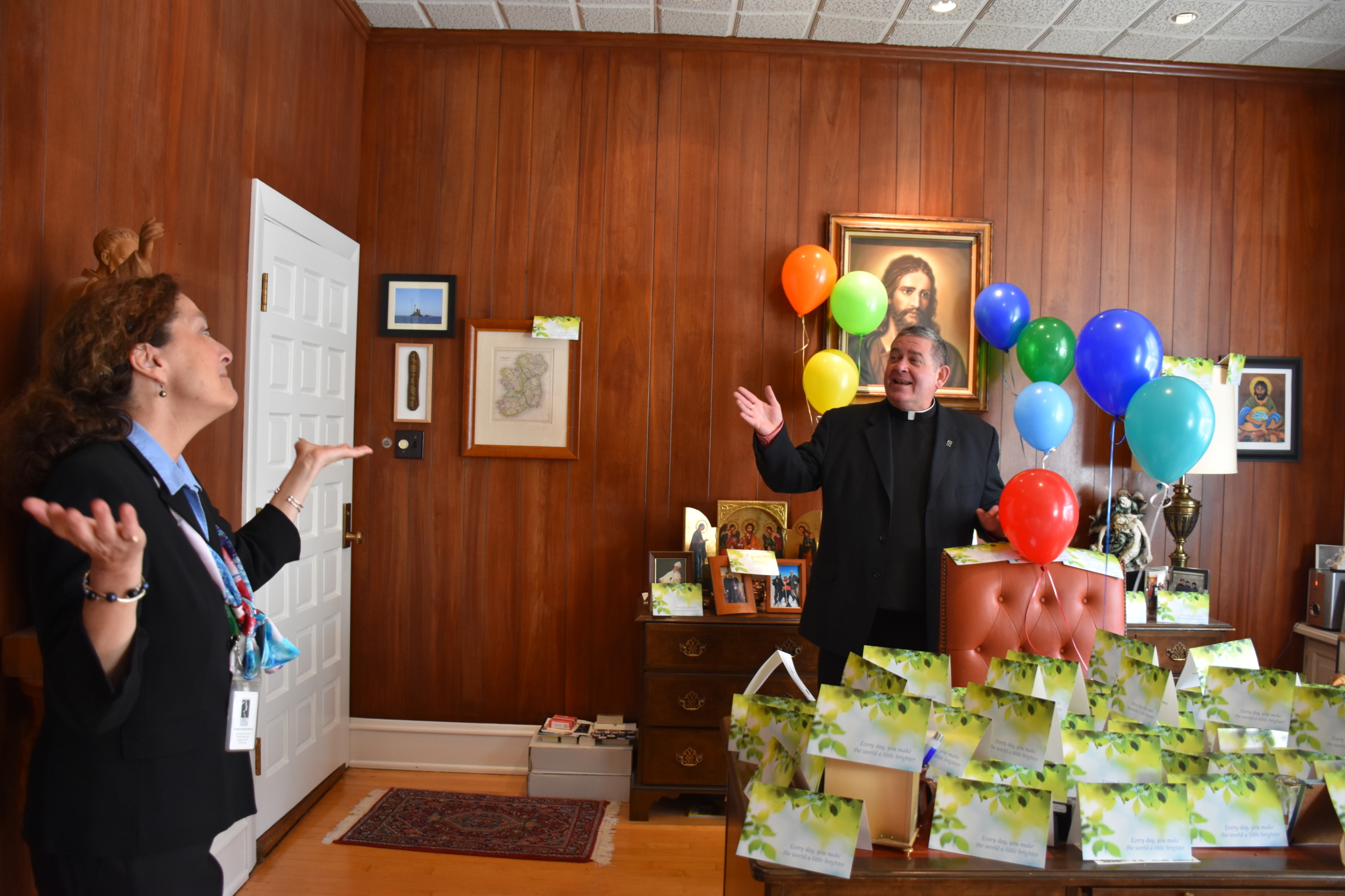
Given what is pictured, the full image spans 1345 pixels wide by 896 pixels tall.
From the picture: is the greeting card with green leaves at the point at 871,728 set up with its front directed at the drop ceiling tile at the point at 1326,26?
no

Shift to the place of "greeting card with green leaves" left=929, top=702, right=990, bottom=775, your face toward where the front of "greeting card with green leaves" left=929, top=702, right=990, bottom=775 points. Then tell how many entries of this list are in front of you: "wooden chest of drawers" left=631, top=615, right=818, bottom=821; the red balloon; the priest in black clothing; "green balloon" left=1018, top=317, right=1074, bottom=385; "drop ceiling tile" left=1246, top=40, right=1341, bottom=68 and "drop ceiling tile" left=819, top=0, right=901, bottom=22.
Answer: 0

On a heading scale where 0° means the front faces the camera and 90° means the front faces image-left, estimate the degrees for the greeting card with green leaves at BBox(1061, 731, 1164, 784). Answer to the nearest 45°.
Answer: approximately 0°

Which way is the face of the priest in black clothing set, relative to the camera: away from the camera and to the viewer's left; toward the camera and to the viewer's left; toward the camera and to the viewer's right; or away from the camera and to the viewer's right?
toward the camera and to the viewer's left

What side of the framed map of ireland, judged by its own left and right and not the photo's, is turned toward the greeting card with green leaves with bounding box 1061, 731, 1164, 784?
front

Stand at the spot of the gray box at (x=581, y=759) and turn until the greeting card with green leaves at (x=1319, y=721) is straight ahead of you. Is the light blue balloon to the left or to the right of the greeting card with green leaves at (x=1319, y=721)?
left

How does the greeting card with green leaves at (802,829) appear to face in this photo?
toward the camera

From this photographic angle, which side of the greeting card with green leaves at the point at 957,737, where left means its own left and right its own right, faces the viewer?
front

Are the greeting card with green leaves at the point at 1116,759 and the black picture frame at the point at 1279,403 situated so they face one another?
no

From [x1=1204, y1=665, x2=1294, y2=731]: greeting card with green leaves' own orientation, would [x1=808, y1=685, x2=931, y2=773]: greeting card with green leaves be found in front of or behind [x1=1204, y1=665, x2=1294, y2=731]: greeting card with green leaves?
in front

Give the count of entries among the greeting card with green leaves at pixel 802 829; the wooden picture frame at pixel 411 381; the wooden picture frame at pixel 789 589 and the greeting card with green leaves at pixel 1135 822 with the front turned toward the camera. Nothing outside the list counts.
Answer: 4

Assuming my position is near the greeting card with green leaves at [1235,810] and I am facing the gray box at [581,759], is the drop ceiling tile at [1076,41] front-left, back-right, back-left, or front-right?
front-right

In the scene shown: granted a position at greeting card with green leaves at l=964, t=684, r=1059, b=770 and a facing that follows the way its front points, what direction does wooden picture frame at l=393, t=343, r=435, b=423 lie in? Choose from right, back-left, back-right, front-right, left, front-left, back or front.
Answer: back-right

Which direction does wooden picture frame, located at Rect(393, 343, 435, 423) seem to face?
toward the camera
